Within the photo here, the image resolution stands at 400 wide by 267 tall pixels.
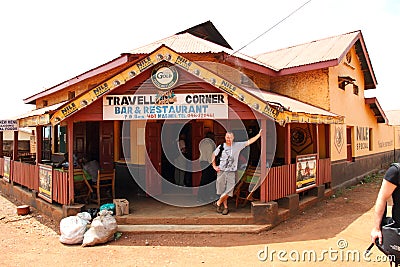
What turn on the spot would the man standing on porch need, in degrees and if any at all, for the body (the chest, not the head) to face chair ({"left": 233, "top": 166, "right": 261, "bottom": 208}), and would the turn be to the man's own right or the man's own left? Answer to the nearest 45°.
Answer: approximately 135° to the man's own left

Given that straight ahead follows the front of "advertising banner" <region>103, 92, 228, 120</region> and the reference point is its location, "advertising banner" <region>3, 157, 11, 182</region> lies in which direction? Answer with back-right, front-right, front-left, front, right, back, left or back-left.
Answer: back-right

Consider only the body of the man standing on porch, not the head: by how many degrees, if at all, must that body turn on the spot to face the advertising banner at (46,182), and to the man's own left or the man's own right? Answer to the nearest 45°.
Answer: approximately 90° to the man's own right

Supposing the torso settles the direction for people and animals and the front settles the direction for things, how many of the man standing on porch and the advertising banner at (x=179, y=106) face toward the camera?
2

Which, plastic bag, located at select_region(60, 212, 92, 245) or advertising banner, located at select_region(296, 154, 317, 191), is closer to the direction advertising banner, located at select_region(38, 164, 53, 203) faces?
the plastic bag

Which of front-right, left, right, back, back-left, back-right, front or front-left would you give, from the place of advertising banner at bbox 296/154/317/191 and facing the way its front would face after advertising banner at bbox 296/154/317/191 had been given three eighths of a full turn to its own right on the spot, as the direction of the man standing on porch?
front-left
